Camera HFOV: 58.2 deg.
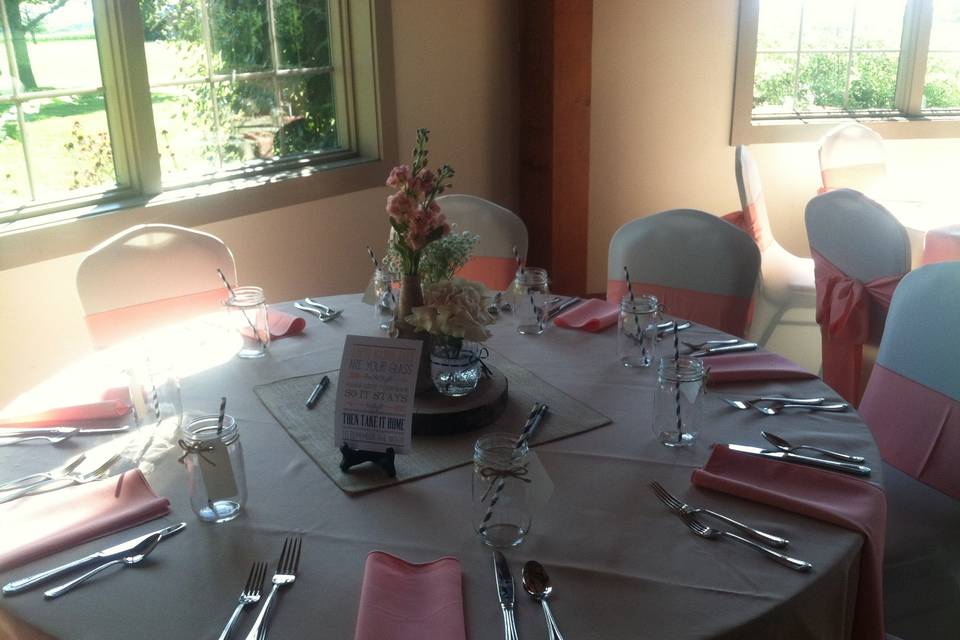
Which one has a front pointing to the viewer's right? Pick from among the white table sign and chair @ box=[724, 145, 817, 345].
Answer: the chair

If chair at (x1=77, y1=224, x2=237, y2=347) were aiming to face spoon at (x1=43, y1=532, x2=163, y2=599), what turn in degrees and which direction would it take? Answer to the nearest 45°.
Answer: approximately 45° to its right

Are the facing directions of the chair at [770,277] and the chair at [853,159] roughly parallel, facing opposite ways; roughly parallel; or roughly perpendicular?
roughly perpendicular

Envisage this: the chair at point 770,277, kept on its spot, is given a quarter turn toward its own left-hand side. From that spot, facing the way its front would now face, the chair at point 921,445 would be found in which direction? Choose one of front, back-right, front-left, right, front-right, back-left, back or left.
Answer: back

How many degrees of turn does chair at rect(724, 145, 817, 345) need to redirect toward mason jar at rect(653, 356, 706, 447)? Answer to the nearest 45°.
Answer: approximately 90° to its right

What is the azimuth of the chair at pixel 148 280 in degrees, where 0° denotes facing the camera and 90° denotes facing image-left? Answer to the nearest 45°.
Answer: approximately 315°

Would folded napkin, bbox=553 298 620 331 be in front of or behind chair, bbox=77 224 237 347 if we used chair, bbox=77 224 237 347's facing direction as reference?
in front

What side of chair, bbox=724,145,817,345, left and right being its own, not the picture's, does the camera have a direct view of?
right

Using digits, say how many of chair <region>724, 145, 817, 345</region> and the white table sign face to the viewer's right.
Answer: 1
